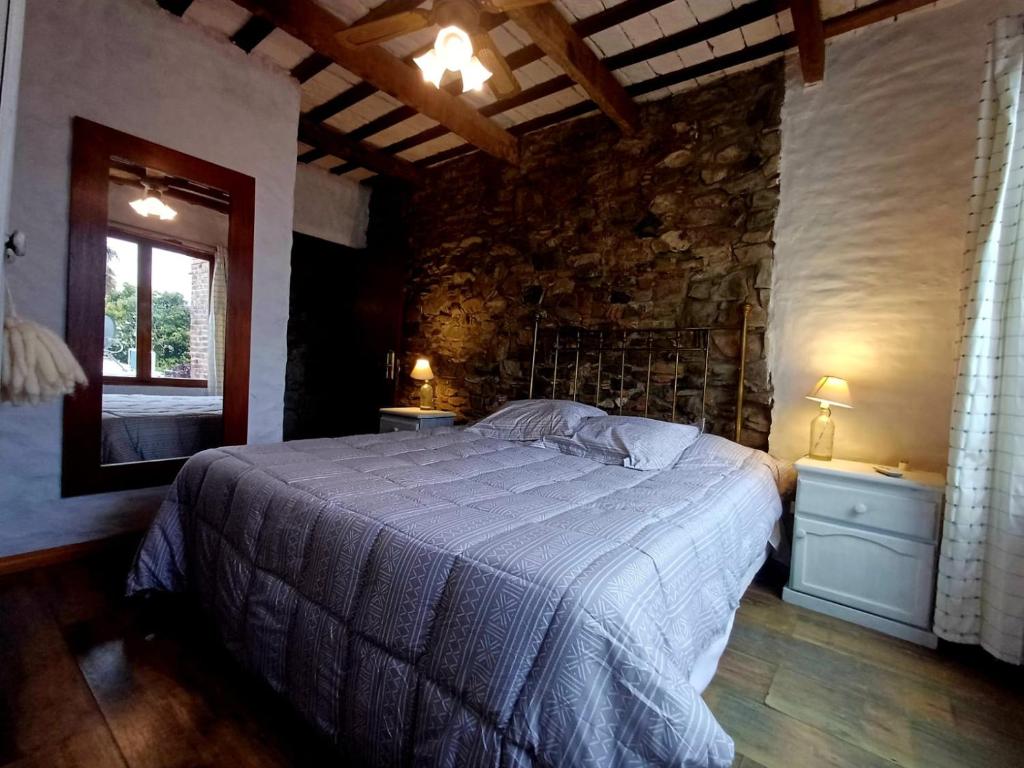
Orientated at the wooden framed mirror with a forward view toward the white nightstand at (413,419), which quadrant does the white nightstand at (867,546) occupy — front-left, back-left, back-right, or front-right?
front-right

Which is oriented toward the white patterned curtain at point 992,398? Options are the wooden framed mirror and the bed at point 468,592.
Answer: the wooden framed mirror

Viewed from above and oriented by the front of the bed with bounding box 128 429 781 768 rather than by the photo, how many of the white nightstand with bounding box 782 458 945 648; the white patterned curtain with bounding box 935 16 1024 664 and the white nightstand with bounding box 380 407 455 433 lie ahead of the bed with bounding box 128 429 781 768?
0

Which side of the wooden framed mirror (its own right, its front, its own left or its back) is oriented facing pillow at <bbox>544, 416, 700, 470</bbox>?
front

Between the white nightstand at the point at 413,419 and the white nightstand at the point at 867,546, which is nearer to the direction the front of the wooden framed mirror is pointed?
the white nightstand at the point at 867,546

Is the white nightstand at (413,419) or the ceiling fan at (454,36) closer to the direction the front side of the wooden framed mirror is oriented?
the ceiling fan

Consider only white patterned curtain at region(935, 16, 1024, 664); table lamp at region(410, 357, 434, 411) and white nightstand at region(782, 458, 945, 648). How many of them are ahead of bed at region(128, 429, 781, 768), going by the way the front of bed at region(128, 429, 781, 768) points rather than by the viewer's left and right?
0

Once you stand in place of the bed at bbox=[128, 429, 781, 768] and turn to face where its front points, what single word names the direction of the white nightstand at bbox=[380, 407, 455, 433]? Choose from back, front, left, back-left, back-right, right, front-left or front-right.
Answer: back-right

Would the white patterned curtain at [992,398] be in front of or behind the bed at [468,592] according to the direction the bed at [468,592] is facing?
behind

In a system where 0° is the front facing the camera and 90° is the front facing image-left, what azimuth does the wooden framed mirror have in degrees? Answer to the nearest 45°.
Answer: approximately 315°

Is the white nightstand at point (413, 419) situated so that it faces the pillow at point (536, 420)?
no

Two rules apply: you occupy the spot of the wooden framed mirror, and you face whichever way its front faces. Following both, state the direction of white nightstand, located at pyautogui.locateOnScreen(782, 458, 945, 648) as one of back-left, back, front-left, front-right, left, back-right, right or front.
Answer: front

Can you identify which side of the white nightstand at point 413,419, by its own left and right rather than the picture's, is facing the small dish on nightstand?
left

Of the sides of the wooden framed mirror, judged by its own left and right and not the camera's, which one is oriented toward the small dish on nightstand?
front

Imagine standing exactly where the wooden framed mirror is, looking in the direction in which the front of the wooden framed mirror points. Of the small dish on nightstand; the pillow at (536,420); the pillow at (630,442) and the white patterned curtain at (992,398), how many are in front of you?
4

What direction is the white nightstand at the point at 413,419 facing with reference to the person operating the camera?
facing the viewer and to the left of the viewer

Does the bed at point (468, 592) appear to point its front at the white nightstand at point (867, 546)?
no

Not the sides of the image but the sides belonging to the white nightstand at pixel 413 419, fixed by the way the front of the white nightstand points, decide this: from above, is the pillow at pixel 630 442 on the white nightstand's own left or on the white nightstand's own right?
on the white nightstand's own left

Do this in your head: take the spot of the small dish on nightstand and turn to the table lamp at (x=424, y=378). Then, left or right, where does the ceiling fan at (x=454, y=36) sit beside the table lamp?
left

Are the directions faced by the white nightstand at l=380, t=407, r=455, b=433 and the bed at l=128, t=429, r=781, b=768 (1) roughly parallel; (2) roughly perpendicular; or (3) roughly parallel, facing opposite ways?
roughly parallel

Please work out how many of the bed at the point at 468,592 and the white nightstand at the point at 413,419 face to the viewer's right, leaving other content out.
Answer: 0
